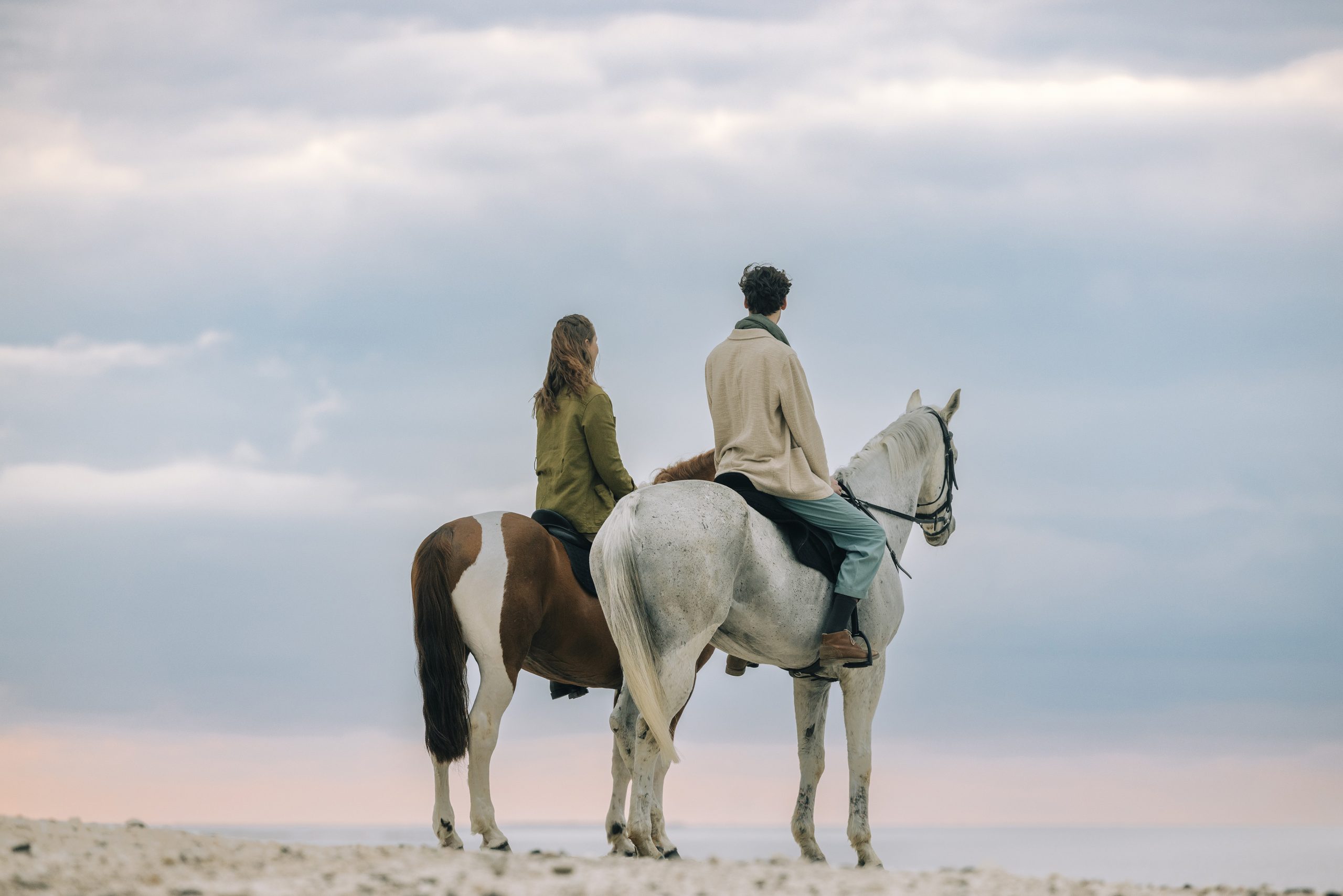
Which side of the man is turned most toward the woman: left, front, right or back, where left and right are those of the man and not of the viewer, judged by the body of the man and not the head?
left

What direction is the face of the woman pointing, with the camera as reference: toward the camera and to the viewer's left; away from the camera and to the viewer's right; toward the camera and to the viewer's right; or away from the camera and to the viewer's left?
away from the camera and to the viewer's right

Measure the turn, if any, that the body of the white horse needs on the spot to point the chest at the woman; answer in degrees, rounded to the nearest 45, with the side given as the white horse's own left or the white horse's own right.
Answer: approximately 90° to the white horse's own left

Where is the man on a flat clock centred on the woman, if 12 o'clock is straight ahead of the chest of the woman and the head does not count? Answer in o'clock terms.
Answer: The man is roughly at 3 o'clock from the woman.

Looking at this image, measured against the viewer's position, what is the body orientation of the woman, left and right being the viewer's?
facing away from the viewer and to the right of the viewer

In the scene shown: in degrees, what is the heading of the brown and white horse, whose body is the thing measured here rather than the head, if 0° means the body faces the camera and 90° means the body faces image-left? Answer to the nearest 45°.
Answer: approximately 225°

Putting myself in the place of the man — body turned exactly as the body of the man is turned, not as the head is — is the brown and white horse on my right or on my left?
on my left

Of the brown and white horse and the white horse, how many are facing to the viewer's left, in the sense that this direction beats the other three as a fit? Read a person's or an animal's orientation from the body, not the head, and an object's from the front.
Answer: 0

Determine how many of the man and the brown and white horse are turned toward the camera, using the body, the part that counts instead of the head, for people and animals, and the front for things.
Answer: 0
